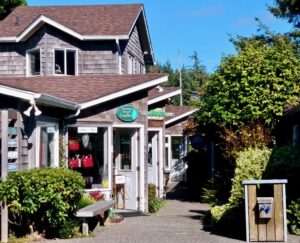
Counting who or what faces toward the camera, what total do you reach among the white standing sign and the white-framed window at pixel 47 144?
2

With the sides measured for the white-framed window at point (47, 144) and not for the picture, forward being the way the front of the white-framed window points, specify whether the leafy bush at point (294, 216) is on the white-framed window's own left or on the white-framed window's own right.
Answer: on the white-framed window's own left

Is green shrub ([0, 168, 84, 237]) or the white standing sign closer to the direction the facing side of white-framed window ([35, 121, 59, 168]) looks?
the green shrub

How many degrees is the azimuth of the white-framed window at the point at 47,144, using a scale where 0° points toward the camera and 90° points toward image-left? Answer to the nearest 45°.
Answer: approximately 0°

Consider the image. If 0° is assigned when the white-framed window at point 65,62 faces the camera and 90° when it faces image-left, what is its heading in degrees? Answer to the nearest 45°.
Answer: approximately 0°

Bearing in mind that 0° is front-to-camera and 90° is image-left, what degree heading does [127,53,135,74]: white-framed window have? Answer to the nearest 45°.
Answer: approximately 315°

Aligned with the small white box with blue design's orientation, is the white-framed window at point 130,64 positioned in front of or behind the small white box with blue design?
behind
